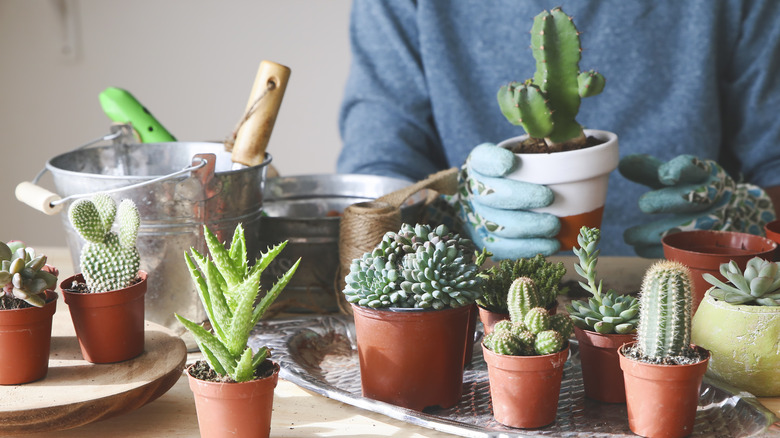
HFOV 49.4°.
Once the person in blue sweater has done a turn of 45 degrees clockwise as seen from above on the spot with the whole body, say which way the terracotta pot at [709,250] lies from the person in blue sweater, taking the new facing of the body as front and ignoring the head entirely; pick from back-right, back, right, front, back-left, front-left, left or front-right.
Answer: front-left

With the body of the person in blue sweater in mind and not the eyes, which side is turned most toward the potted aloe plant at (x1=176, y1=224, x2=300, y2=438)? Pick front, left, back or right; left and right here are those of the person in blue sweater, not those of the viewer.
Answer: front

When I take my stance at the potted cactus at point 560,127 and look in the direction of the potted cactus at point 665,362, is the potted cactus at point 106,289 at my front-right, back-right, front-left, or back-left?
front-right

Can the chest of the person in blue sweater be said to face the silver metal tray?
yes

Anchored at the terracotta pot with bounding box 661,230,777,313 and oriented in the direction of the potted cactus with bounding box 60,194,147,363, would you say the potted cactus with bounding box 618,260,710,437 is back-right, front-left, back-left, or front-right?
front-left

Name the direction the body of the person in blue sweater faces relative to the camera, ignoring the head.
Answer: toward the camera

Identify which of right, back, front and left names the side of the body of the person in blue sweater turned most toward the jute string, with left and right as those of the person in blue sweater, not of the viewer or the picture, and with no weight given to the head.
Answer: front

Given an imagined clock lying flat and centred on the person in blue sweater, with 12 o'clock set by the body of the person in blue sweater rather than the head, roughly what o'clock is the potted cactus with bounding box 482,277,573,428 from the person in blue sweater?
The potted cactus is roughly at 12 o'clock from the person in blue sweater.

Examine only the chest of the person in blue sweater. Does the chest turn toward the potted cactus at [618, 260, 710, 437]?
yes

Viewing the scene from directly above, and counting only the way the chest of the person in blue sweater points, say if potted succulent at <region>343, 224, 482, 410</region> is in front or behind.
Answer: in front

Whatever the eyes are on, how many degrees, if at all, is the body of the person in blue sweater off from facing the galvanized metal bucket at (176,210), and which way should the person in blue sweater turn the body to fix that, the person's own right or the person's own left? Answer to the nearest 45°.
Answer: approximately 45° to the person's own right
